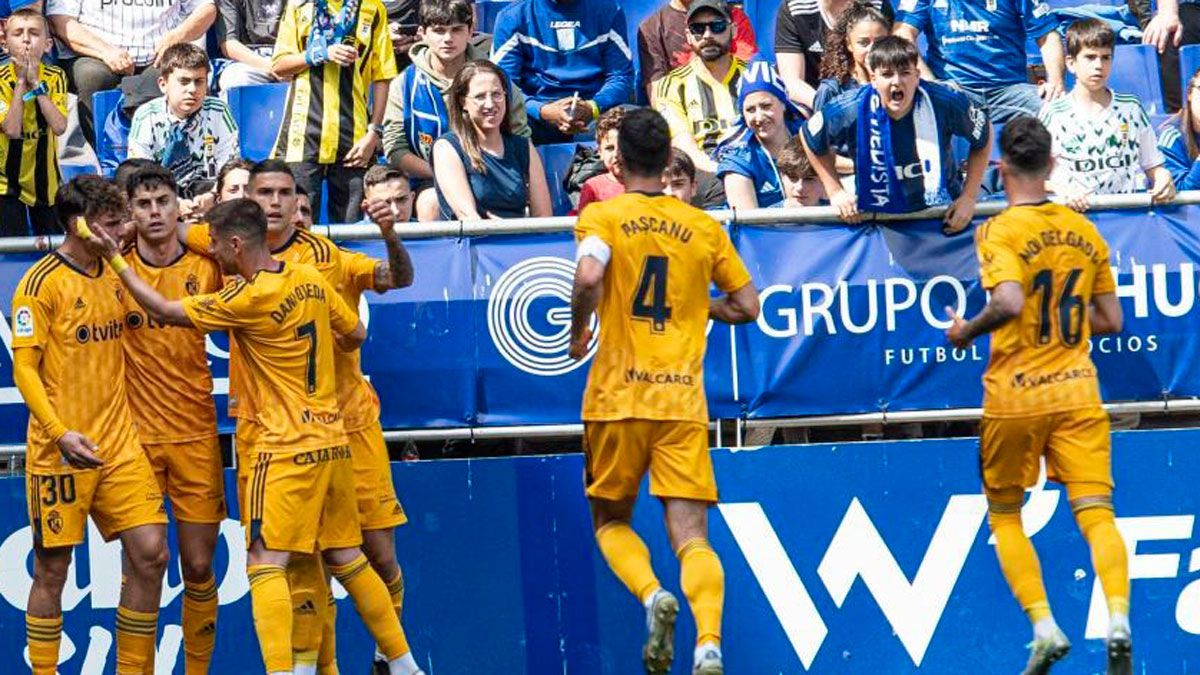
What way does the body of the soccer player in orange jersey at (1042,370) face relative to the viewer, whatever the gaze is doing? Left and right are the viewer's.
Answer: facing away from the viewer and to the left of the viewer

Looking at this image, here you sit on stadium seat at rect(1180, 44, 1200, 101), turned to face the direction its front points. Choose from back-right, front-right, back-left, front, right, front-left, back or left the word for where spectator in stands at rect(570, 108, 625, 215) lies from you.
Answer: front-right

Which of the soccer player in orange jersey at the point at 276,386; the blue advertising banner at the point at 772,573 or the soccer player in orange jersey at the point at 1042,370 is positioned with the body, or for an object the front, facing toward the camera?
the blue advertising banner

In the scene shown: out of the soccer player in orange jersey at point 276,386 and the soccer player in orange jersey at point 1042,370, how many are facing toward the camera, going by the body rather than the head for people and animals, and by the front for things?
0

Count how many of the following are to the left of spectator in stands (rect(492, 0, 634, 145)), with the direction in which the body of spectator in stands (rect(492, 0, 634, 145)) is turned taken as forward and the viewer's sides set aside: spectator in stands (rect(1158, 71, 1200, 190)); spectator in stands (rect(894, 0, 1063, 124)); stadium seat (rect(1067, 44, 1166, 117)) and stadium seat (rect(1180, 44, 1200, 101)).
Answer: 4

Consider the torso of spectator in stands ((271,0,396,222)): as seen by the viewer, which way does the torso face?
toward the camera

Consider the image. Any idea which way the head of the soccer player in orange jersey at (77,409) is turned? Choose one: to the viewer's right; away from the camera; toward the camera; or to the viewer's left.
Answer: to the viewer's right

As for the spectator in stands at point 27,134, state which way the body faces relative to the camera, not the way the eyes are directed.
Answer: toward the camera

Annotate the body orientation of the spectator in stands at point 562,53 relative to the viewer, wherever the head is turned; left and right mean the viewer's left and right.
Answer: facing the viewer

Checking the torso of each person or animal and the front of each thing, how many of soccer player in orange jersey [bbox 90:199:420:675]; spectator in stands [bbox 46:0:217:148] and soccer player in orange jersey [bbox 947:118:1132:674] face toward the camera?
1

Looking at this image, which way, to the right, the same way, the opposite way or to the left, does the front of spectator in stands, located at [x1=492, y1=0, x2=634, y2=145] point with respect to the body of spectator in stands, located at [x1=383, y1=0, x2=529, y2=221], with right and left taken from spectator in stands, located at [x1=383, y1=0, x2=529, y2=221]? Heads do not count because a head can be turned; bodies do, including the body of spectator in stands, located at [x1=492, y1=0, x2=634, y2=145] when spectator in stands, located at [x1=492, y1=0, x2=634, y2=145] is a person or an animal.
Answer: the same way

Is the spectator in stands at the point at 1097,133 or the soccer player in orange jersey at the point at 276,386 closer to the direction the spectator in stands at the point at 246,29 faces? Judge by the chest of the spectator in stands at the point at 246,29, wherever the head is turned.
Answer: the soccer player in orange jersey

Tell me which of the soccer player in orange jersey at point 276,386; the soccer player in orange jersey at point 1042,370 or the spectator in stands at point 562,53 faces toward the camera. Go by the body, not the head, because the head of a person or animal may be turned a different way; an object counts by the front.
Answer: the spectator in stands

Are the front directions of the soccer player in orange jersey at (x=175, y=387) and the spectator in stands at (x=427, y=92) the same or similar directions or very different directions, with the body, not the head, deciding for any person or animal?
same or similar directions

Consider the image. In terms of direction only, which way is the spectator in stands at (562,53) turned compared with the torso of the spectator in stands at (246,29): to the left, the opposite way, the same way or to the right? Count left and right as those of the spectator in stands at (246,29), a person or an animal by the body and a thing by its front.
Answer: the same way

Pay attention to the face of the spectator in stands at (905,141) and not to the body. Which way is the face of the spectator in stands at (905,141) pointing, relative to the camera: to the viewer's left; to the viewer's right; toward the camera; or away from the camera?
toward the camera
